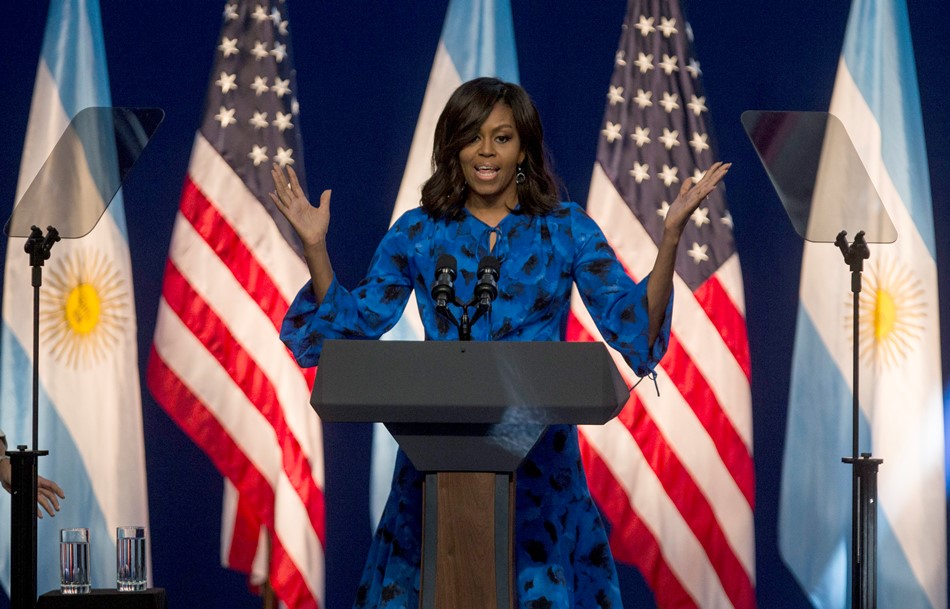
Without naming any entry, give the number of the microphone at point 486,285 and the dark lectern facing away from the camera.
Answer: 1

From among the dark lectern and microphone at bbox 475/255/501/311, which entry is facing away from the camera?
the microphone

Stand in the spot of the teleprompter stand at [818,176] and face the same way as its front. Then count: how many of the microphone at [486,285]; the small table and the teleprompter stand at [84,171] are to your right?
0

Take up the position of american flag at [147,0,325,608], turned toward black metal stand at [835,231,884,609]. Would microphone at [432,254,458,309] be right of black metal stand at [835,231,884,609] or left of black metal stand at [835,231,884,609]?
right

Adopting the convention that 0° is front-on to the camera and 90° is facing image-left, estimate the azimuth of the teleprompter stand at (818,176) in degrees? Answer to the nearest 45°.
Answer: approximately 135°

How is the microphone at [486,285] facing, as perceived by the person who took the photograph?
facing away from the viewer

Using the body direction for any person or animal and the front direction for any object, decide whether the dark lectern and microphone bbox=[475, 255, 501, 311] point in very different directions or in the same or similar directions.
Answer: very different directions

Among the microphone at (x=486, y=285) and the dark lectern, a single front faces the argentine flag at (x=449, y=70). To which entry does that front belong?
the microphone
